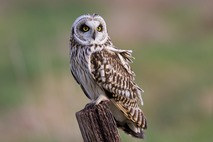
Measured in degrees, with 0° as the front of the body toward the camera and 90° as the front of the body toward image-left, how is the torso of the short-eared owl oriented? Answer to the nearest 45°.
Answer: approximately 45°
